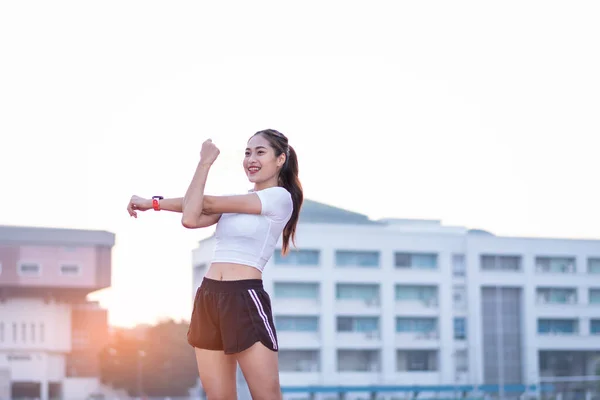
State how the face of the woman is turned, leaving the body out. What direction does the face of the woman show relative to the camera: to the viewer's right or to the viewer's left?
to the viewer's left

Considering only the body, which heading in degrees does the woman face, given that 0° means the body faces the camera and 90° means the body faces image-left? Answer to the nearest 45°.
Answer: approximately 45°
